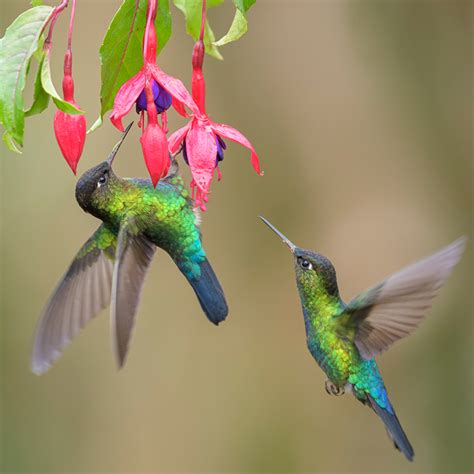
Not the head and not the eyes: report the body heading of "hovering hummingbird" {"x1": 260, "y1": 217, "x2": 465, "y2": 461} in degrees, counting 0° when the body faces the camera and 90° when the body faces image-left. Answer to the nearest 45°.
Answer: approximately 90°

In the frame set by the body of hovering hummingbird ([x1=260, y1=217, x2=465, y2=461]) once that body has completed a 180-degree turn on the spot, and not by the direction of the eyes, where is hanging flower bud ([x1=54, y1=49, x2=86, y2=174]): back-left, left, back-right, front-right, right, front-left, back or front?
back-right

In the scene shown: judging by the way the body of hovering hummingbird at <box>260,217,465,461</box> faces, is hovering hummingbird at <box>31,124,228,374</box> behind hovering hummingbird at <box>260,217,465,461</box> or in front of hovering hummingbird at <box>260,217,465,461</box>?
in front
